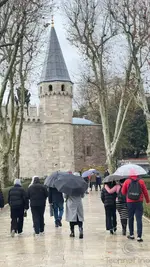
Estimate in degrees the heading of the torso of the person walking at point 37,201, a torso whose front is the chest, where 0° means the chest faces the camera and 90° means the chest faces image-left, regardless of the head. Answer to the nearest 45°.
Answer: approximately 180°

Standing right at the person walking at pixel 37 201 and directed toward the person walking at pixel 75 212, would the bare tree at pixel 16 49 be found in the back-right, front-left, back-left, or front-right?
back-left

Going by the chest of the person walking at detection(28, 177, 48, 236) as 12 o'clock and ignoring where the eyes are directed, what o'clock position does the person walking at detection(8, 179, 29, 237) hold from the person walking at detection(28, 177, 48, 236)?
the person walking at detection(8, 179, 29, 237) is roughly at 9 o'clock from the person walking at detection(28, 177, 48, 236).

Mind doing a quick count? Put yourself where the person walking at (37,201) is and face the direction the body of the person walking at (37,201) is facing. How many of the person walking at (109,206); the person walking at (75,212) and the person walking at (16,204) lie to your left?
1

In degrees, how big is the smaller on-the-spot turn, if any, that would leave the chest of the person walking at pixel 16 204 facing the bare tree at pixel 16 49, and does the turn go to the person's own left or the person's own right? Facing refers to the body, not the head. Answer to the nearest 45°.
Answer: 0° — they already face it

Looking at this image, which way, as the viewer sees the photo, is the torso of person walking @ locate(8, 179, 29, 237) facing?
away from the camera

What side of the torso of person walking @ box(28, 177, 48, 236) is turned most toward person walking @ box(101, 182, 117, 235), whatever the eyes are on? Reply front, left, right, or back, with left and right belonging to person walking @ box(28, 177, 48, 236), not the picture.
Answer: right

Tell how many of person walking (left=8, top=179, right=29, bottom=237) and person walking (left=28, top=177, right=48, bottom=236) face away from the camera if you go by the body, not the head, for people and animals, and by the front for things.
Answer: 2

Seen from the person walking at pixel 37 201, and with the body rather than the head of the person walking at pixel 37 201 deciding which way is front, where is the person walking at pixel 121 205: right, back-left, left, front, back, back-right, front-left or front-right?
right

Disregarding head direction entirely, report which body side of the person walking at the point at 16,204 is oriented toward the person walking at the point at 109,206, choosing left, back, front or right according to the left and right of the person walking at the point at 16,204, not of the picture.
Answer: right

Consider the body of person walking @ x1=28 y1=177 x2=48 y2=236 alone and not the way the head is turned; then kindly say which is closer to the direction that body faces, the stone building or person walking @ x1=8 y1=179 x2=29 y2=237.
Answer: the stone building

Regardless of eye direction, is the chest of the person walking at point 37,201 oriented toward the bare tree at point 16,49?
yes
